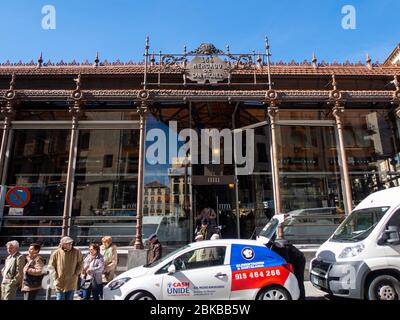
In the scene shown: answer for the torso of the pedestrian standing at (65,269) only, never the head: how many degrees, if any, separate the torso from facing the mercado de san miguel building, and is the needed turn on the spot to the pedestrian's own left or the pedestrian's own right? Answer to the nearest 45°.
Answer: approximately 135° to the pedestrian's own left

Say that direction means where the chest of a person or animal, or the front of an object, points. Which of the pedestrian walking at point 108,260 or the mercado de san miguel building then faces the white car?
the mercado de san miguel building

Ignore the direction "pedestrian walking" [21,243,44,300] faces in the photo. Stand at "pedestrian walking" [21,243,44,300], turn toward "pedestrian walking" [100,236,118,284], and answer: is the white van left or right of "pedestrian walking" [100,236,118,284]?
right

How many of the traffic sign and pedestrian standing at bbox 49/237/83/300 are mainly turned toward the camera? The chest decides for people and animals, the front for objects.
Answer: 2

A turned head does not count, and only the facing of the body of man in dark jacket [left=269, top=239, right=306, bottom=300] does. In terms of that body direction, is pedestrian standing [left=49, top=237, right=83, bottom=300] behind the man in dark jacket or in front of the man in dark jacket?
in front

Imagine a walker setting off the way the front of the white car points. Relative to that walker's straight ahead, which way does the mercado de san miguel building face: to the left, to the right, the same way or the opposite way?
to the left

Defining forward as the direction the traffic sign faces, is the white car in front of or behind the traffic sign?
in front

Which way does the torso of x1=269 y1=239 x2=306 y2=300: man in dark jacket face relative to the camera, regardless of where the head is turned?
to the viewer's left

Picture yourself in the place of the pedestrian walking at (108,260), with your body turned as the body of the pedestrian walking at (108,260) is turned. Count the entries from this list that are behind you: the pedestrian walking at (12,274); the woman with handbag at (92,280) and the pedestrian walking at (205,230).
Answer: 1

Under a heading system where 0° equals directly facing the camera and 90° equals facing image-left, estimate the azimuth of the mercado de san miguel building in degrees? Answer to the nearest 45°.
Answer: approximately 0°

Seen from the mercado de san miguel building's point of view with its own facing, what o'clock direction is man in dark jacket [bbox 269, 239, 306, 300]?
The man in dark jacket is roughly at 11 o'clock from the mercado de san miguel building.

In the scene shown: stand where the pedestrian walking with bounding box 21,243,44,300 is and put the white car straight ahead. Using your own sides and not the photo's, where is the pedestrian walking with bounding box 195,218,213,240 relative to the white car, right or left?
left

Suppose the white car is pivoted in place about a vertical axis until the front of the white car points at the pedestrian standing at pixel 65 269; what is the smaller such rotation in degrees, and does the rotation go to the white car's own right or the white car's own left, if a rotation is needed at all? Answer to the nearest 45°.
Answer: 0° — it already faces them

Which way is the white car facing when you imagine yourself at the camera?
facing to the left of the viewer

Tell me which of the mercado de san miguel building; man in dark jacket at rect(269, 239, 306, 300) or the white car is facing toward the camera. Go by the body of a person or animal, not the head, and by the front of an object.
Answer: the mercado de san miguel building
